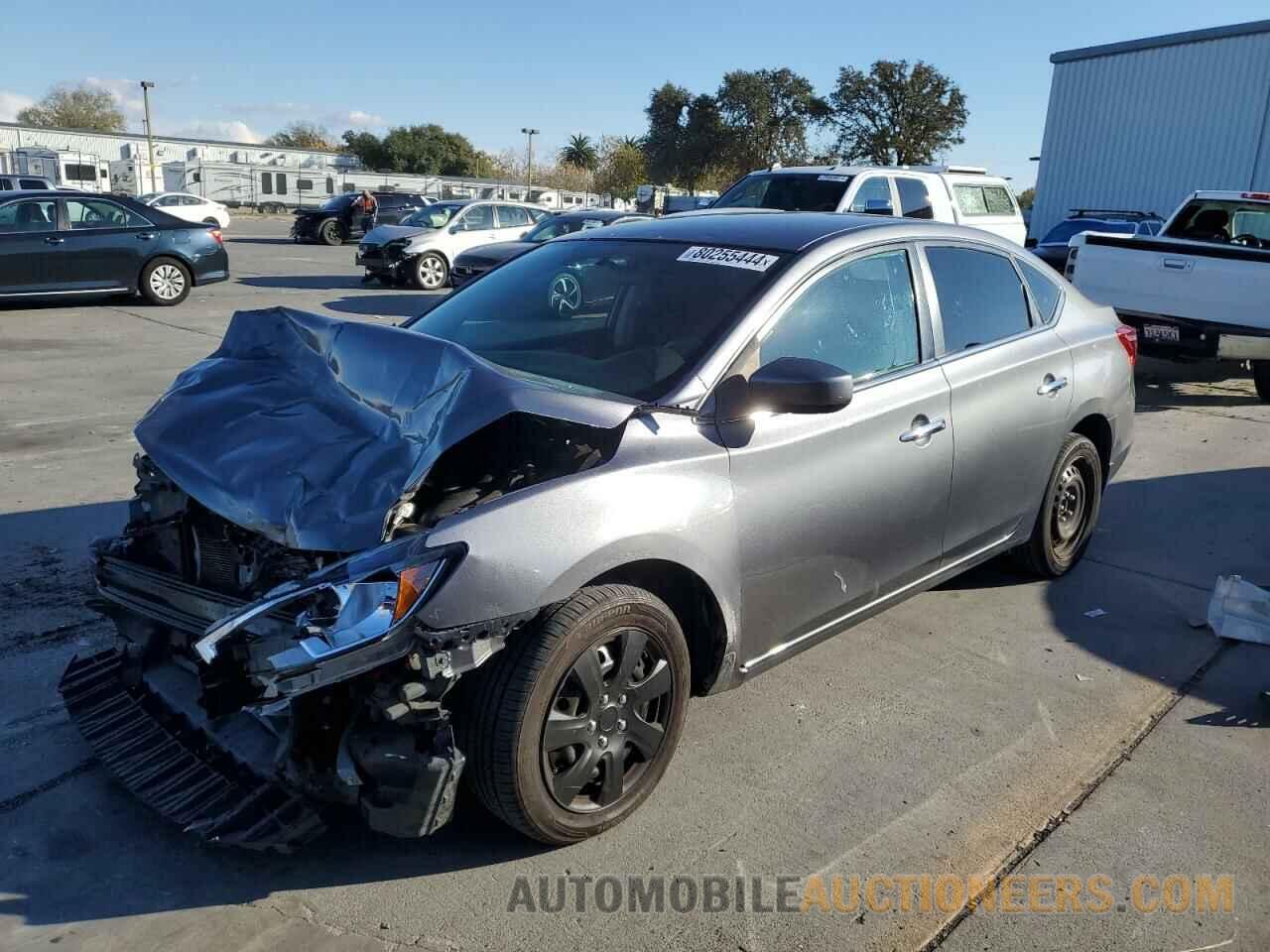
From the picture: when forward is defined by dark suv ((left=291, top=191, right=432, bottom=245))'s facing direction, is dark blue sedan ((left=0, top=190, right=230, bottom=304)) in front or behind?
in front

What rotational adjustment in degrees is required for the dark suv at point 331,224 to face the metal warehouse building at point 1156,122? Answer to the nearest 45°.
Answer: approximately 135° to its left

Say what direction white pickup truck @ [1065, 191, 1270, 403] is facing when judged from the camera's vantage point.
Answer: facing away from the viewer and to the right of the viewer

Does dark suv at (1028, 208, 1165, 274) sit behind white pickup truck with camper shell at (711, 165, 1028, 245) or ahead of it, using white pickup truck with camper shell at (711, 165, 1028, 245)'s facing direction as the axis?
behind

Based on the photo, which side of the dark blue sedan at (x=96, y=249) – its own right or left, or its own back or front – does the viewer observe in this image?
left

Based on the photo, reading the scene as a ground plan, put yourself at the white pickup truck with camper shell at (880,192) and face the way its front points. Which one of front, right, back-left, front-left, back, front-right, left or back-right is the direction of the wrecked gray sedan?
front-left

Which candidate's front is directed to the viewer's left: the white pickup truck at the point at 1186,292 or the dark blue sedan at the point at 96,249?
the dark blue sedan

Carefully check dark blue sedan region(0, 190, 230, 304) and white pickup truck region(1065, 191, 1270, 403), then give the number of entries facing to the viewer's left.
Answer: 1

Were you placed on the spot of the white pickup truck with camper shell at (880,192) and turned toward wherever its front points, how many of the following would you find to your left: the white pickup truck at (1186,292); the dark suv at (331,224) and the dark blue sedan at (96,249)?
1

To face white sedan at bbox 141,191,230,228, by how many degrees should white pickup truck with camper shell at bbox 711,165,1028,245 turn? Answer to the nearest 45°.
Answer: approximately 90° to its right
